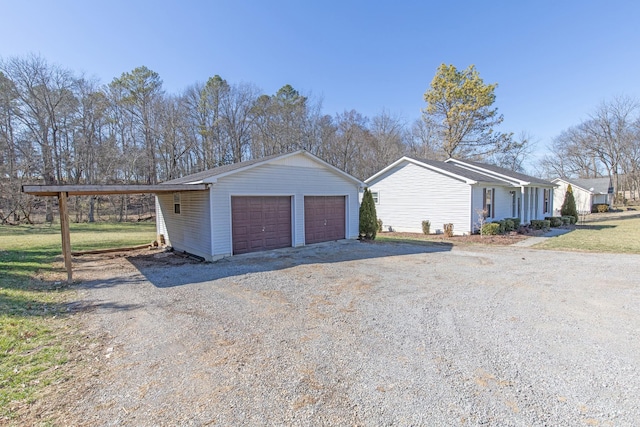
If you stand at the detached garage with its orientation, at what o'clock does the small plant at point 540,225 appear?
The small plant is roughly at 10 o'clock from the detached garage.

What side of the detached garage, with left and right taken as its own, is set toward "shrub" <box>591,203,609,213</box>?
left

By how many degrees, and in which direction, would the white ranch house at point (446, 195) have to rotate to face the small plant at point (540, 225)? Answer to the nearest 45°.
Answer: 0° — it already faces it

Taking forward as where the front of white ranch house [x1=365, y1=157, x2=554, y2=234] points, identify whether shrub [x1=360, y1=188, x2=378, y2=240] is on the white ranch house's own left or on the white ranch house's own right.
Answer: on the white ranch house's own right

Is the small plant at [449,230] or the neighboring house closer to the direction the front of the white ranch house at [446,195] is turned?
the small plant

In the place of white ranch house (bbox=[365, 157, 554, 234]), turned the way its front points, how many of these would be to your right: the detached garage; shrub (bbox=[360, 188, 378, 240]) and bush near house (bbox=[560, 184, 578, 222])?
2

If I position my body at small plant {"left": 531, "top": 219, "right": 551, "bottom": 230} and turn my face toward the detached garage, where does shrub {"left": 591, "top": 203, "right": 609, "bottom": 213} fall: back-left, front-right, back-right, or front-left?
back-right

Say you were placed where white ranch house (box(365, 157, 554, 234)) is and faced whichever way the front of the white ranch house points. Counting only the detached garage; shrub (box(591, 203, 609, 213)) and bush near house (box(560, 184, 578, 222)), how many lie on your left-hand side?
2

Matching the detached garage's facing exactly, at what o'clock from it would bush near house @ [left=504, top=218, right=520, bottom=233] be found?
The bush near house is roughly at 10 o'clock from the detached garage.

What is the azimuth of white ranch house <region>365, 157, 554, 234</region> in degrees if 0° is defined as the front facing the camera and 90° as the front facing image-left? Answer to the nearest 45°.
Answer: approximately 315°

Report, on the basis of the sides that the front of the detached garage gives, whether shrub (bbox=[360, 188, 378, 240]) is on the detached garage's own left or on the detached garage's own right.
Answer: on the detached garage's own left

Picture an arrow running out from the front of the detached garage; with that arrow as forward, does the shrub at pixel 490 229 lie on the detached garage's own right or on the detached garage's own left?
on the detached garage's own left
